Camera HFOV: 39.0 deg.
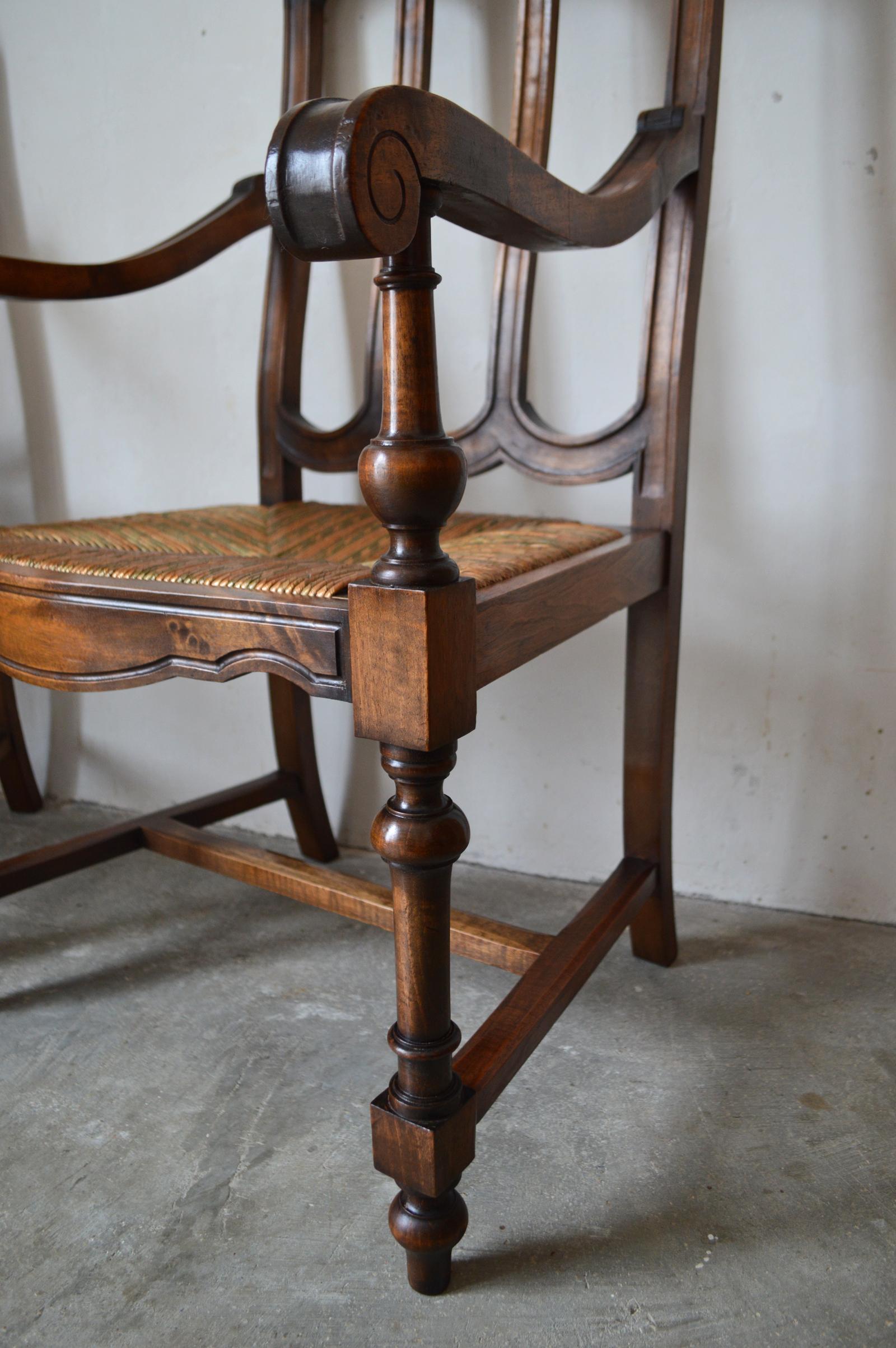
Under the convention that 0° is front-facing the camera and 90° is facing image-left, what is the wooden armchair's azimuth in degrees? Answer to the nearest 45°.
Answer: approximately 45°
